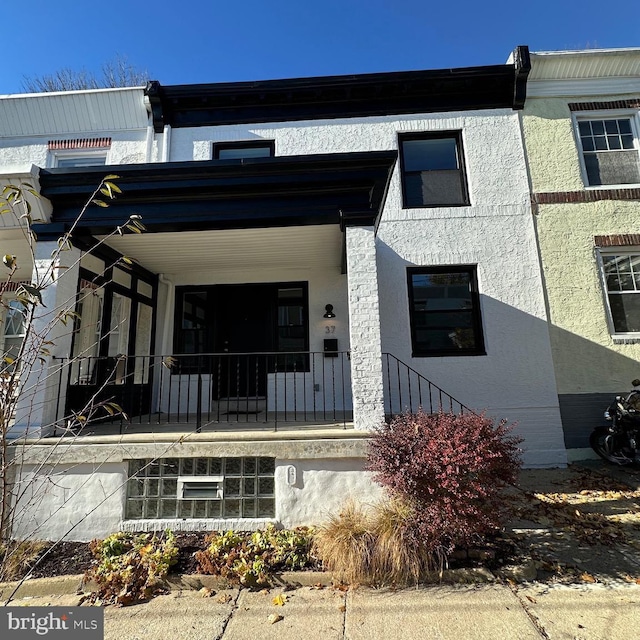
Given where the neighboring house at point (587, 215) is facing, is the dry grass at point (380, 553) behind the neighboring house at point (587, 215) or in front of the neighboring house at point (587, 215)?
in front

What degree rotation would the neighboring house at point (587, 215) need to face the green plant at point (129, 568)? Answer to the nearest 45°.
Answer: approximately 45° to its right

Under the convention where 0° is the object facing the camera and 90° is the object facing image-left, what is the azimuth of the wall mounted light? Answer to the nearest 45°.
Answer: approximately 0°

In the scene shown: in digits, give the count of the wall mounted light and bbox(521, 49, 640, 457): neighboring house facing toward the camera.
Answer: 2

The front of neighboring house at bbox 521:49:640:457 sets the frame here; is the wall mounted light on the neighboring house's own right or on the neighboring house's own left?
on the neighboring house's own right

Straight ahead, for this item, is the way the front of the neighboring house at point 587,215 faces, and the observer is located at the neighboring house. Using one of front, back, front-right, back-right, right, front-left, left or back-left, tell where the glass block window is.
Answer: front-right

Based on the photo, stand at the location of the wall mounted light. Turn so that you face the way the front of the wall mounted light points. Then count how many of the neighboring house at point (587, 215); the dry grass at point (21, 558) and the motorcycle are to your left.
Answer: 2

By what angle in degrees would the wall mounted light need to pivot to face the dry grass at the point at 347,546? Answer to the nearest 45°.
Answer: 0° — it already faces it

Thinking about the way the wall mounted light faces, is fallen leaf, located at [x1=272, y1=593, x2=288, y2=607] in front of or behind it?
in front

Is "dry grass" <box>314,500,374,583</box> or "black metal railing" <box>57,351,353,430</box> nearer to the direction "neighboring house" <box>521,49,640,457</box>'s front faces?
the dry grass

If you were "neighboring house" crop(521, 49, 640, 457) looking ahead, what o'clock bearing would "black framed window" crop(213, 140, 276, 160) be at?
The black framed window is roughly at 2 o'clock from the neighboring house.

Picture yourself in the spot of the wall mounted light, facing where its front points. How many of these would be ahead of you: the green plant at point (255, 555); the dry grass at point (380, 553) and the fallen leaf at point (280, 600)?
3

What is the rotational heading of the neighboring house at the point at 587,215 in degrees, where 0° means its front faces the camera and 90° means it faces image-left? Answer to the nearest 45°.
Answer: approximately 0°
